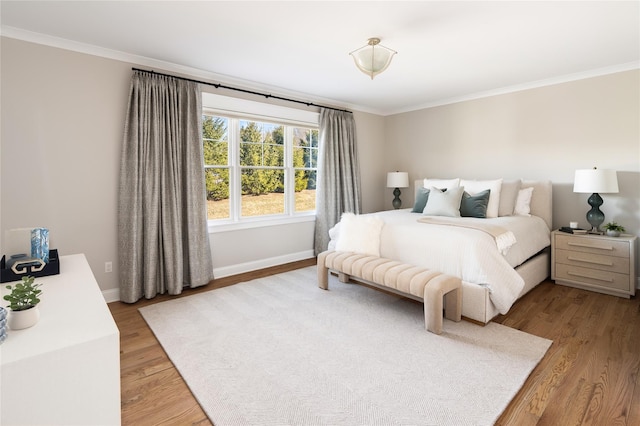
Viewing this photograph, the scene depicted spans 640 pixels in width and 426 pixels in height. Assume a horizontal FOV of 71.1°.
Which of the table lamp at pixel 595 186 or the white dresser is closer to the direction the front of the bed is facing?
the white dresser

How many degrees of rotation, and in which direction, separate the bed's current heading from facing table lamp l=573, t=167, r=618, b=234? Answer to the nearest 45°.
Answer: approximately 180°

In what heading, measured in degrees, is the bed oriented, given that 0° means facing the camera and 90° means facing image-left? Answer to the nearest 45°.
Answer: approximately 45°

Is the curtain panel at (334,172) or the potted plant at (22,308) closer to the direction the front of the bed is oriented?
the potted plant

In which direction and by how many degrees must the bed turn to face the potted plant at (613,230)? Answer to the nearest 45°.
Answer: approximately 180°

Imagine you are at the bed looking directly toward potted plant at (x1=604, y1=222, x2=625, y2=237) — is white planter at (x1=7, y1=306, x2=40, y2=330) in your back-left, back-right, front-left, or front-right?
back-right

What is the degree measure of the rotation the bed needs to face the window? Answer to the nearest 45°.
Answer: approximately 45° to its right
